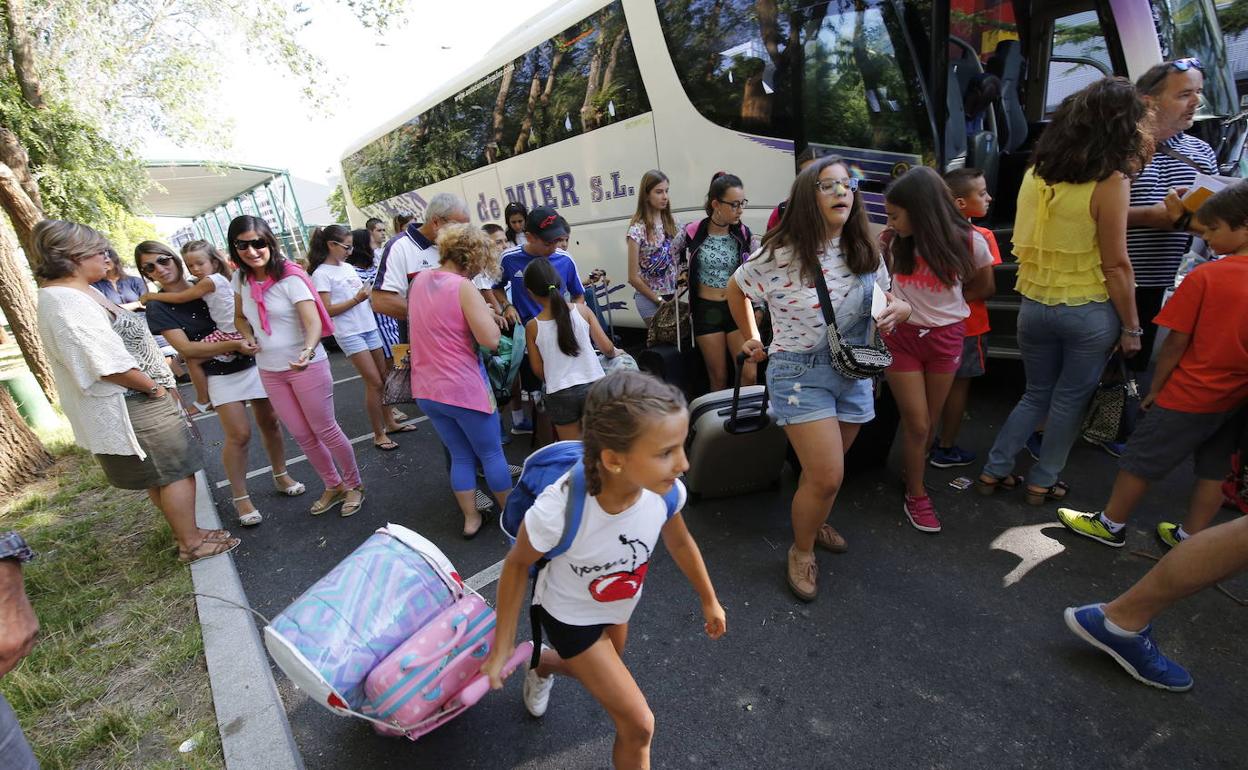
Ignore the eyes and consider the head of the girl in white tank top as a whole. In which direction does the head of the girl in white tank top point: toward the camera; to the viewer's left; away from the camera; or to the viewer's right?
away from the camera

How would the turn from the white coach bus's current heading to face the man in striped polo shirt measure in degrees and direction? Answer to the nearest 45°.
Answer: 0° — it already faces them

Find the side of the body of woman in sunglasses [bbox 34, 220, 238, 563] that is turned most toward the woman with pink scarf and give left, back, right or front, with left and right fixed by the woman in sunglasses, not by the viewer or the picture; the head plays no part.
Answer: front

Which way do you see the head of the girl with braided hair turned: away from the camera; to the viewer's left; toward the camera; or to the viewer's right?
to the viewer's right

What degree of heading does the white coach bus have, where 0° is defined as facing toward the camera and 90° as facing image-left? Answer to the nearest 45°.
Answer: approximately 315°

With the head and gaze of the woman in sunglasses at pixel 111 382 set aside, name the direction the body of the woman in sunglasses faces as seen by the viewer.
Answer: to the viewer's right

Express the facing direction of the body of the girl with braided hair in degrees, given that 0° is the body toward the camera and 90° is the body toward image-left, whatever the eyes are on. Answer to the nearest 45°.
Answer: approximately 315°

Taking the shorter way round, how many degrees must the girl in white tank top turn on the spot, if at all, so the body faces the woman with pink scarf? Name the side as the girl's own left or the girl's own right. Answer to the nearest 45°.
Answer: approximately 90° to the girl's own left

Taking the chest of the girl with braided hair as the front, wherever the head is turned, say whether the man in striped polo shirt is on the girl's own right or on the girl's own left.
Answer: on the girl's own left

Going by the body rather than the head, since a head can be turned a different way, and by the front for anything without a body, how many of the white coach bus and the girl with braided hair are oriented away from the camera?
0

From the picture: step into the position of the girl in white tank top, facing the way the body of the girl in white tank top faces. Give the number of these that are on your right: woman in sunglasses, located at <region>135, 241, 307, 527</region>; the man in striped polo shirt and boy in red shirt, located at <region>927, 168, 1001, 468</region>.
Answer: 2

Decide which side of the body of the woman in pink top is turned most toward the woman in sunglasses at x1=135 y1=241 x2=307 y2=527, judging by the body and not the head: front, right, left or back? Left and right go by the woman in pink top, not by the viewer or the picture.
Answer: left

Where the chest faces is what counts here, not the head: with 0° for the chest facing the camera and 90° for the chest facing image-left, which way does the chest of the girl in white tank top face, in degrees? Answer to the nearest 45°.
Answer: approximately 180°

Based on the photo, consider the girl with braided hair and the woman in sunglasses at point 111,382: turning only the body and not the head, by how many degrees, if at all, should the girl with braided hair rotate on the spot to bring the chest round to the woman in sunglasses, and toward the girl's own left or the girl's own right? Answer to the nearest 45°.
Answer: approximately 180°

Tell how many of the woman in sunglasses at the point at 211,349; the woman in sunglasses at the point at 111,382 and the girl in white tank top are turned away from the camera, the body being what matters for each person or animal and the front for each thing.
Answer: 1
